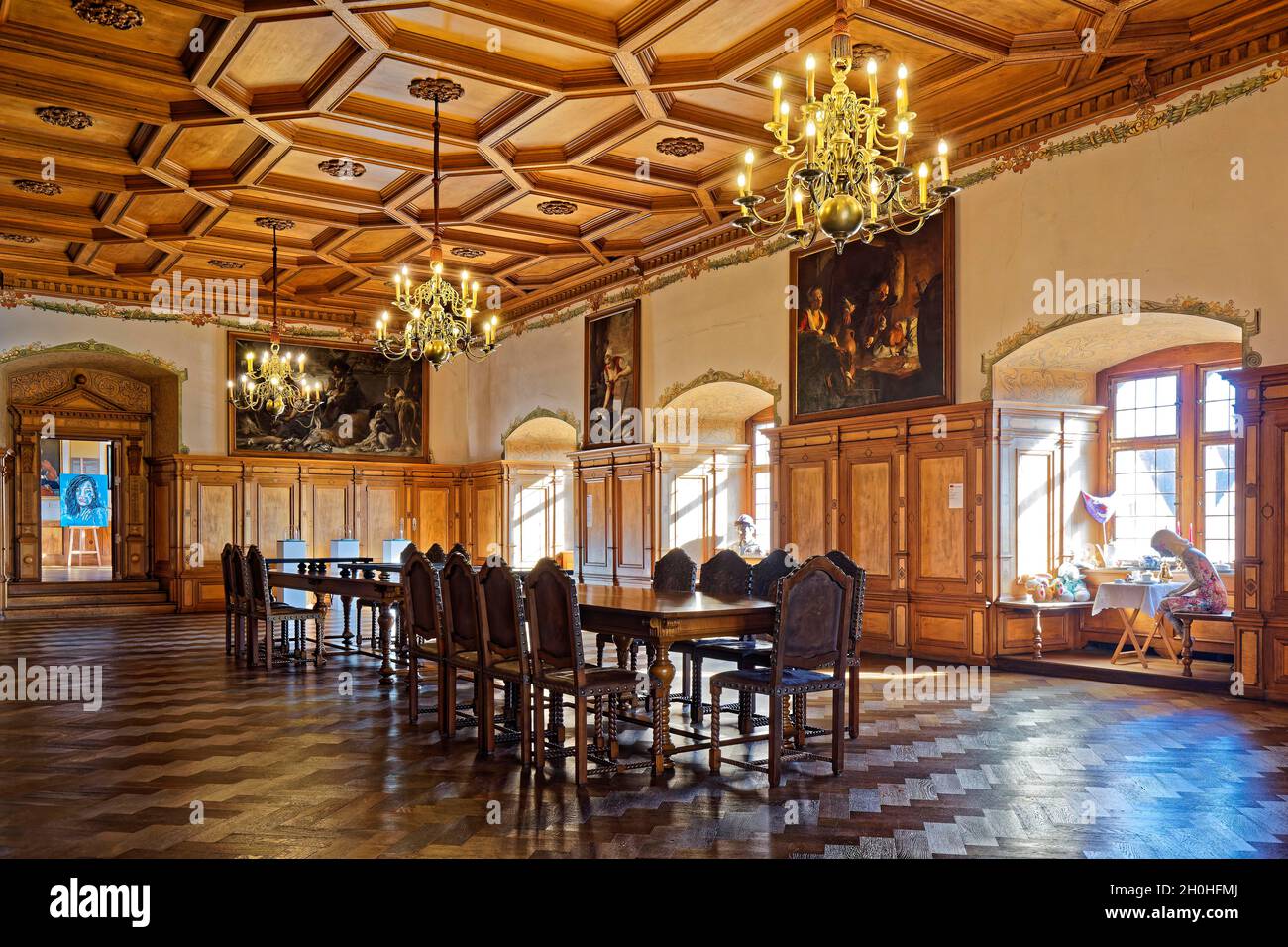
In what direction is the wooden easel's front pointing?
toward the camera

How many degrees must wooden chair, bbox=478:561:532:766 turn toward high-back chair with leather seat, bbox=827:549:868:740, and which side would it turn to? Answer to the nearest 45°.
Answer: approximately 45° to its right

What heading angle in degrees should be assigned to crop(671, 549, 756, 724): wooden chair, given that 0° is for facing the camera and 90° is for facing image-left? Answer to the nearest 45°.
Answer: approximately 45°

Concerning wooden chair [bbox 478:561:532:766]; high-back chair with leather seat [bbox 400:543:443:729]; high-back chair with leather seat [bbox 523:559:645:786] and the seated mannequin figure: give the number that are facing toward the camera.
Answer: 0

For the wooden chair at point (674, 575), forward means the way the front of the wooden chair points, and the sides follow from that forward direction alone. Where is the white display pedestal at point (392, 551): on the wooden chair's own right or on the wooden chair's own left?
on the wooden chair's own right

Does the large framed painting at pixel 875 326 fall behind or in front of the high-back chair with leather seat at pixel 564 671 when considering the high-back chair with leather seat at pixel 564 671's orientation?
in front

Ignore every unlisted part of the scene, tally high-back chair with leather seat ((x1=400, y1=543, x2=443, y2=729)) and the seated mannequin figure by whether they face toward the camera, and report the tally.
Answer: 0

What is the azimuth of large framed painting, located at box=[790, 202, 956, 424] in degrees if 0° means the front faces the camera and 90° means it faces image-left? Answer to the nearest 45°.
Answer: approximately 45°

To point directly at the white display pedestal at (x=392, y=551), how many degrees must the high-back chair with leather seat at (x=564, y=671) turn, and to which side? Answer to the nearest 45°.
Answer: approximately 45° to its left

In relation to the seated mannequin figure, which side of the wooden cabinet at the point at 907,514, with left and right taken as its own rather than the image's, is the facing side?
left

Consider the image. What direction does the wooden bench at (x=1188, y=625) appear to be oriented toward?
to the viewer's left

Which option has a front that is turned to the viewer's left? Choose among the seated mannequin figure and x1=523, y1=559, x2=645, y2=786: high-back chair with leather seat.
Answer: the seated mannequin figure

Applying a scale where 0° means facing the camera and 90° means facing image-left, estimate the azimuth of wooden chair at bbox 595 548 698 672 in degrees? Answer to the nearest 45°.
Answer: approximately 45°
